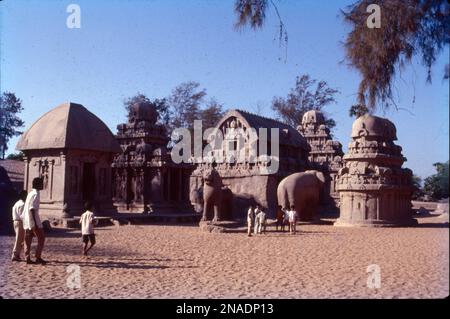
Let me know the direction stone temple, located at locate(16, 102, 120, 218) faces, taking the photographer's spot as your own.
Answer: facing the viewer and to the right of the viewer

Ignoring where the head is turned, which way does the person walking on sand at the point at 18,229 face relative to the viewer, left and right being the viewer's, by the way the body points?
facing away from the viewer and to the right of the viewer

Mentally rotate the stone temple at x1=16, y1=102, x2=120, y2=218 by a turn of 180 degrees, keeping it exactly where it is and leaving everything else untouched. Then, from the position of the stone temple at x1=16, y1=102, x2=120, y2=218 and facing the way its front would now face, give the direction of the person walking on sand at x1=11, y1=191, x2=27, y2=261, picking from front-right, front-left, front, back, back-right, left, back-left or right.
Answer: back-left

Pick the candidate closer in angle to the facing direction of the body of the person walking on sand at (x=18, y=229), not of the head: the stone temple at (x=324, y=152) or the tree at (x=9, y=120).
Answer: the stone temple

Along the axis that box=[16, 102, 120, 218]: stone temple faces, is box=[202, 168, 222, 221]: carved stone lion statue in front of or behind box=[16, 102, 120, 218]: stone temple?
in front

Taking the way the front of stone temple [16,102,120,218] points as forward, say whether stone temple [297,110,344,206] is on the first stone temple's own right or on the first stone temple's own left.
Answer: on the first stone temple's own left

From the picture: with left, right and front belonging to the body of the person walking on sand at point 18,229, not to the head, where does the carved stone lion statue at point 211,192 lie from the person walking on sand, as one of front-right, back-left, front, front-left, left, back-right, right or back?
front

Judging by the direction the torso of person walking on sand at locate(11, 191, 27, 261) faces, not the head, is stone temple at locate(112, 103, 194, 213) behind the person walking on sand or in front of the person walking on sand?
in front
